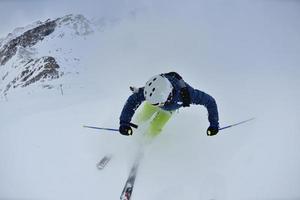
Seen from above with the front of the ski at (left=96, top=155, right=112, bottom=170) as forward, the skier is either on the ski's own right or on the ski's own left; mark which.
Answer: on the ski's own left

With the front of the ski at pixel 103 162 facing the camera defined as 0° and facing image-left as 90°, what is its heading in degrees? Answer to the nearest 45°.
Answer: approximately 45°
